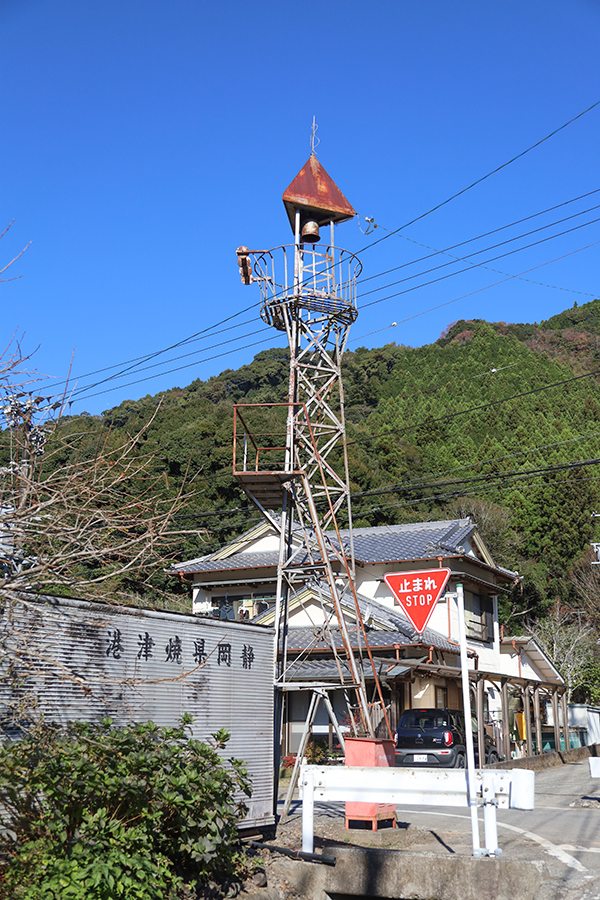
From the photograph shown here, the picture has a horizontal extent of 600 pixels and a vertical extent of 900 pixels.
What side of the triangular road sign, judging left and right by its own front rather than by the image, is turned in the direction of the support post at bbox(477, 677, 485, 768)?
back

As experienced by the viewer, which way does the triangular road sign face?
facing the viewer

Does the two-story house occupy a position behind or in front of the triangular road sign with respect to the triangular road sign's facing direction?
behind

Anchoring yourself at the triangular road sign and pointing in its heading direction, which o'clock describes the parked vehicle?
The parked vehicle is roughly at 6 o'clock from the triangular road sign.

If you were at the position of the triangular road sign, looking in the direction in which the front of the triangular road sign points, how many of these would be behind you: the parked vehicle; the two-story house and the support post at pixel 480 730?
3

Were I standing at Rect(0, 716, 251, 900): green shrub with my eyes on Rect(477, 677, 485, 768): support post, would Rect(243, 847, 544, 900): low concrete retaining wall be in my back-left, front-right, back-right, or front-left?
front-right

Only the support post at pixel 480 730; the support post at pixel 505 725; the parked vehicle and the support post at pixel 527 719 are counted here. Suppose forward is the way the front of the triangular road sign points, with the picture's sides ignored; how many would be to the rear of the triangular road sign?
4

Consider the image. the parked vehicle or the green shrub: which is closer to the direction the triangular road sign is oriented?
the green shrub

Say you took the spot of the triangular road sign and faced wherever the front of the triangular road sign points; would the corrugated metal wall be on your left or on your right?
on your right

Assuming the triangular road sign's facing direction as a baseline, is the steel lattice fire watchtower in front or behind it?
behind
